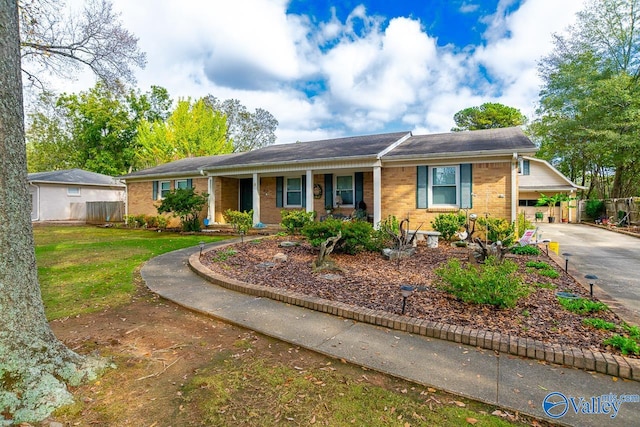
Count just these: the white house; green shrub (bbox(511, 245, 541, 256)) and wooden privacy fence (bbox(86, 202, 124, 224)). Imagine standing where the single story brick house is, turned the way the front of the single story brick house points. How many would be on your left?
1

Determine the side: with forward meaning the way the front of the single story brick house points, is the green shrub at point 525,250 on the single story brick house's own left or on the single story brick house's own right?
on the single story brick house's own left

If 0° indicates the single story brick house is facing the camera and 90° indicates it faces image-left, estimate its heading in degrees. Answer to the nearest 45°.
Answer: approximately 45°

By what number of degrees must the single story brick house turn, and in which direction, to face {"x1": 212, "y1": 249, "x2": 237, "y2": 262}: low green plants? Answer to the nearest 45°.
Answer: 0° — it already faces it

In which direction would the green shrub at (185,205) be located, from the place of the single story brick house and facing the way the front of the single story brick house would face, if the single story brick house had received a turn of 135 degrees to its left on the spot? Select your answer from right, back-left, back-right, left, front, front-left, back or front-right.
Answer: back

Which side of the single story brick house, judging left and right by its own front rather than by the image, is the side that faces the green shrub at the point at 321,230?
front

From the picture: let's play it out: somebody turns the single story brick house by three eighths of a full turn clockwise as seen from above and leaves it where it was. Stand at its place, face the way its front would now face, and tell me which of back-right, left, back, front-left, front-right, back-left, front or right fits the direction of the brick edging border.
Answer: back

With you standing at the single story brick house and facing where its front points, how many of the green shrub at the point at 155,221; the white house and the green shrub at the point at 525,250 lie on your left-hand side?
1

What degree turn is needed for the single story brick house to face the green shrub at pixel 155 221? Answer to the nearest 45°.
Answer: approximately 45° to its right

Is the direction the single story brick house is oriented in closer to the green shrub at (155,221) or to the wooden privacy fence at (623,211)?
the green shrub

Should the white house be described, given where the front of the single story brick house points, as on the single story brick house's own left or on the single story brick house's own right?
on the single story brick house's own right
